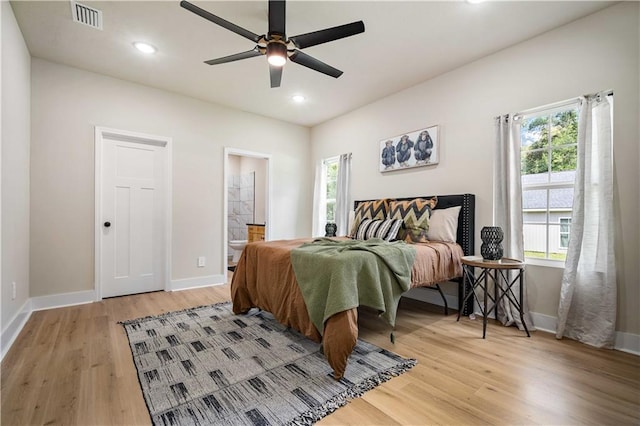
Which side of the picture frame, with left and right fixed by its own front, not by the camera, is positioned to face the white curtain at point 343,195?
right

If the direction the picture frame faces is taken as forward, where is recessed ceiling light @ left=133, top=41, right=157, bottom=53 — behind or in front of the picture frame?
in front

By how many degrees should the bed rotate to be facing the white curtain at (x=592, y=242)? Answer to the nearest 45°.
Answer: approximately 135° to its left

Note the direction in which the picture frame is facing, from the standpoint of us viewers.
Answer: facing the viewer and to the left of the viewer

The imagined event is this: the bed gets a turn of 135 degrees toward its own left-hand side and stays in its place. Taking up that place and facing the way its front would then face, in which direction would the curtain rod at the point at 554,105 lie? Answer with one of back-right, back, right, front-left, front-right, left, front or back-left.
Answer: front

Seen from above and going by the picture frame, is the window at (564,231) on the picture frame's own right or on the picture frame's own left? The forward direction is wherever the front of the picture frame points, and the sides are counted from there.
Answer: on the picture frame's own left

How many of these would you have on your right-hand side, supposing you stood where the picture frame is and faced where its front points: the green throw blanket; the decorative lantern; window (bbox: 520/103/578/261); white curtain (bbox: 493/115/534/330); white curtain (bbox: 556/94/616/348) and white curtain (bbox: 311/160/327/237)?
1

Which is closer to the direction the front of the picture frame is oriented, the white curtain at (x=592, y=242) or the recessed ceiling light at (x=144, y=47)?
the recessed ceiling light

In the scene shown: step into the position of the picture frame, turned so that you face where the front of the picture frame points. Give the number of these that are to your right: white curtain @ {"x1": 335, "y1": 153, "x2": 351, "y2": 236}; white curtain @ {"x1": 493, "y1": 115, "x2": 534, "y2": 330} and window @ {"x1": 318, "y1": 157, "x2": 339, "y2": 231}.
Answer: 2

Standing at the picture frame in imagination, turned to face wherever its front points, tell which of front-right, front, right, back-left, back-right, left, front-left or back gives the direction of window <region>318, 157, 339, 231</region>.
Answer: right

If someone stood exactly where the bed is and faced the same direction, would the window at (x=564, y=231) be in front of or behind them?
behind

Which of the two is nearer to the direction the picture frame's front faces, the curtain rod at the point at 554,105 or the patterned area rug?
the patterned area rug

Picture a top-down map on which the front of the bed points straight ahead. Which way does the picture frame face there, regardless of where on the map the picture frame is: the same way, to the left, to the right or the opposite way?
the same way

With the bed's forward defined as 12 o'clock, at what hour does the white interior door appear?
The white interior door is roughly at 2 o'clock from the bed.

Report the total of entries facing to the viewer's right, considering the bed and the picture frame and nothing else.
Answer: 0

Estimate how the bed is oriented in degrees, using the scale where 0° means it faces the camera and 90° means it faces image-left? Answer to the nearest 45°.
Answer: approximately 45°

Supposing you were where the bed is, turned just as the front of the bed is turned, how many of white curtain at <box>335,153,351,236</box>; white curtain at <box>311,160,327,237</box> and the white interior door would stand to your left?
0

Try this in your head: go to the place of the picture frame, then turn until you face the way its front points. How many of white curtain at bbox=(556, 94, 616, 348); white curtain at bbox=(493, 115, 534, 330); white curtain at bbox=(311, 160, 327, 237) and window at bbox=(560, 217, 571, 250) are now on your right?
1

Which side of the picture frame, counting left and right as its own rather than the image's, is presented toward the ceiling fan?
front

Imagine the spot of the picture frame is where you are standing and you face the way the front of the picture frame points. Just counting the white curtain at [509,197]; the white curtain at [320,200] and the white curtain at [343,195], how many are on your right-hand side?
2
